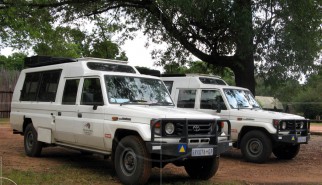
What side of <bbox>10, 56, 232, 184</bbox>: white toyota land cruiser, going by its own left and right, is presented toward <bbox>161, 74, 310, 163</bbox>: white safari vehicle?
left

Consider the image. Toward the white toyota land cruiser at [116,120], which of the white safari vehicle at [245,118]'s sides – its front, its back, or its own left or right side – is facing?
right

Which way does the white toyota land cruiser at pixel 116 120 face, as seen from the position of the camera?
facing the viewer and to the right of the viewer

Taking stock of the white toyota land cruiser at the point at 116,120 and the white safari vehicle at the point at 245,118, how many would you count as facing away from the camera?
0

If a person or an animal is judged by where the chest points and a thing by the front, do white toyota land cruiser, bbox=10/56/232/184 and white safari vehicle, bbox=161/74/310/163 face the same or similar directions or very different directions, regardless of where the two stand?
same or similar directions
